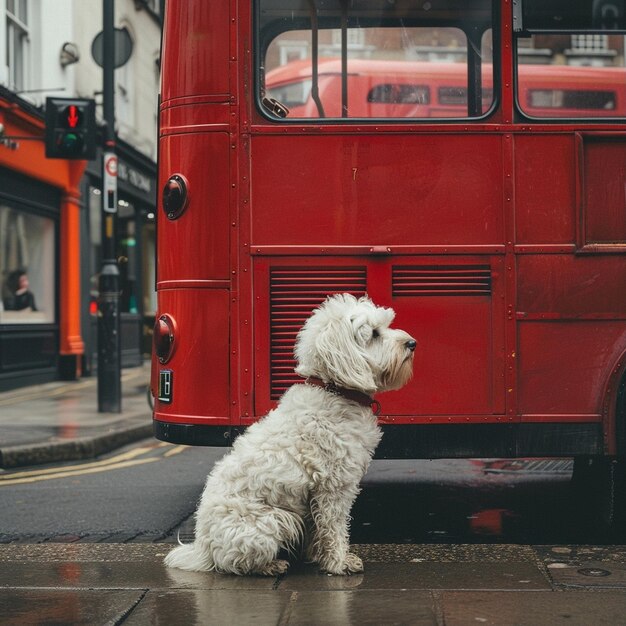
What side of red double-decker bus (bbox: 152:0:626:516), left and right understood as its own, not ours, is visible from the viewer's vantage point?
right

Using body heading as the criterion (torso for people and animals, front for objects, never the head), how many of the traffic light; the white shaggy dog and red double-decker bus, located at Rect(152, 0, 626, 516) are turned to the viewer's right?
2

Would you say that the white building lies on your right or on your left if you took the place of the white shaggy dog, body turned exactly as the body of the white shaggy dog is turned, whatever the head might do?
on your left

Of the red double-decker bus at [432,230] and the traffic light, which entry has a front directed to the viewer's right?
the red double-decker bus

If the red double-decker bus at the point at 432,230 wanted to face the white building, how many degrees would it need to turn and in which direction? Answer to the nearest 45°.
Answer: approximately 135° to its left

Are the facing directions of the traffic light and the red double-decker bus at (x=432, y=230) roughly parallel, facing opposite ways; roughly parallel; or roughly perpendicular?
roughly perpendicular

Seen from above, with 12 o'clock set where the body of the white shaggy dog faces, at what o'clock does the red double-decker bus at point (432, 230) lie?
The red double-decker bus is roughly at 10 o'clock from the white shaggy dog.

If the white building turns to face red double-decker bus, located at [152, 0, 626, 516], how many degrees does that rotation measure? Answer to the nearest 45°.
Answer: approximately 45° to its right

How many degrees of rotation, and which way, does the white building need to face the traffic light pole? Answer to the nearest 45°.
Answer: approximately 45° to its right

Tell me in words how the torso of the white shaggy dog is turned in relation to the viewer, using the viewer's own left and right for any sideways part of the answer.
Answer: facing to the right of the viewer

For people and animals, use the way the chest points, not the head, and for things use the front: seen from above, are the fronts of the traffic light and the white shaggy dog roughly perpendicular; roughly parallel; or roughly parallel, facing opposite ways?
roughly perpendicular
